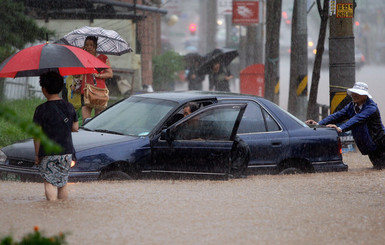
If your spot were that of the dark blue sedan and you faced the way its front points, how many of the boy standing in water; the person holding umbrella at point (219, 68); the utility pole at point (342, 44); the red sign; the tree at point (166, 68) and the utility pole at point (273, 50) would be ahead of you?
1

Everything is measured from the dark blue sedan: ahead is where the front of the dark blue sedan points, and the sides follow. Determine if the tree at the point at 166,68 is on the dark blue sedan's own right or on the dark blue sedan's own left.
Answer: on the dark blue sedan's own right

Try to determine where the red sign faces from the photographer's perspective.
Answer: facing the viewer

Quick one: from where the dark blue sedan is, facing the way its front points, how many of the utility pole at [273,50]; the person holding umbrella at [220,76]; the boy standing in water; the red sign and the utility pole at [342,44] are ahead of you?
1

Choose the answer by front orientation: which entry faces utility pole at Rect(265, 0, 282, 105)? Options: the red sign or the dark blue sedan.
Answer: the red sign

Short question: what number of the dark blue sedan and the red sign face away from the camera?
0

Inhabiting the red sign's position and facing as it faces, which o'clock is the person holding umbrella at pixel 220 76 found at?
The person holding umbrella is roughly at 12 o'clock from the red sign.

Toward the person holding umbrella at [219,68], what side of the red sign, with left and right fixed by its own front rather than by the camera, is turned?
front

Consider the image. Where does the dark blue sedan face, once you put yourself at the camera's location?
facing the viewer and to the left of the viewer

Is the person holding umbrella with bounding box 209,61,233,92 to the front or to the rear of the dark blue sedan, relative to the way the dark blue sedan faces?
to the rear

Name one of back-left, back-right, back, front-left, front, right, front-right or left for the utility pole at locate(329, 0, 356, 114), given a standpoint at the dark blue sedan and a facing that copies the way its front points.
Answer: back

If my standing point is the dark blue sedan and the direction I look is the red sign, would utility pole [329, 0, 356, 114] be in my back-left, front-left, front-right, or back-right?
front-right

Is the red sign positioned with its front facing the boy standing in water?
yes

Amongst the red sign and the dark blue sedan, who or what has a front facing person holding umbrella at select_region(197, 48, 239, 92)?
the red sign

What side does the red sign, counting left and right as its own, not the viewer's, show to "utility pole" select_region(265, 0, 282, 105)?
front

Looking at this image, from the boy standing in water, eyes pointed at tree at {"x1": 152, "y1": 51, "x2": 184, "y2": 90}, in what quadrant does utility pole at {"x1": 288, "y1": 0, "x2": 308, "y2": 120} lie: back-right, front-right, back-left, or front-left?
front-right
